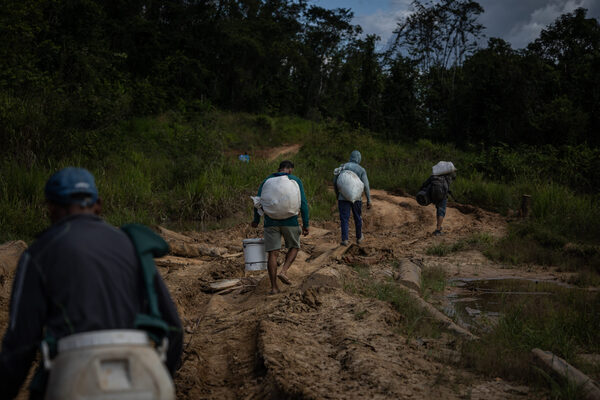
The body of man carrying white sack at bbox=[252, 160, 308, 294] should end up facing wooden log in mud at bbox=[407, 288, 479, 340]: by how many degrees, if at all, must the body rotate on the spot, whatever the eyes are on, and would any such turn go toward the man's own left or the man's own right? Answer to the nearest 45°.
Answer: approximately 135° to the man's own right

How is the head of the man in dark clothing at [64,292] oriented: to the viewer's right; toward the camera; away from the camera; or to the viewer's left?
away from the camera

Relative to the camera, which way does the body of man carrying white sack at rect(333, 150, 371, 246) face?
away from the camera

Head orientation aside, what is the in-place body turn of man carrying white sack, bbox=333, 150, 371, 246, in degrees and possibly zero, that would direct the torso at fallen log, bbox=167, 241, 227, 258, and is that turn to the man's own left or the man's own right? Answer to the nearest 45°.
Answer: approximately 90° to the man's own left

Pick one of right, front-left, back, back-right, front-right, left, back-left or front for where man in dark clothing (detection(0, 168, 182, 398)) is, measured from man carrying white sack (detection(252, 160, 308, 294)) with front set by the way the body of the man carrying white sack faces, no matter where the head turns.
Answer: back

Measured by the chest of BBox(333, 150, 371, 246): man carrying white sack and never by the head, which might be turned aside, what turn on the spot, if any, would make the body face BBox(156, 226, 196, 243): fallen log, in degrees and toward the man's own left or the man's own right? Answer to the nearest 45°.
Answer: approximately 90° to the man's own left

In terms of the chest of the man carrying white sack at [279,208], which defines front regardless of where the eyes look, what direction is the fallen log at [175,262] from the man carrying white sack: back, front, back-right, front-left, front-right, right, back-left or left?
front-left

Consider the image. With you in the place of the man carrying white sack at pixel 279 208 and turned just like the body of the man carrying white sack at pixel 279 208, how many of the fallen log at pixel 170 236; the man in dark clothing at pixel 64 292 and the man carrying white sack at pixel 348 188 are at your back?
1

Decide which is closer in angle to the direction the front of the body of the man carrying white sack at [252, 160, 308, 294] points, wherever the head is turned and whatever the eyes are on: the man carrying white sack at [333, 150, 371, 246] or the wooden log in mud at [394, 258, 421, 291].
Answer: the man carrying white sack

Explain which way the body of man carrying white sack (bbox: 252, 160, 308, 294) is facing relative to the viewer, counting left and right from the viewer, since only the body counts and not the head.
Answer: facing away from the viewer

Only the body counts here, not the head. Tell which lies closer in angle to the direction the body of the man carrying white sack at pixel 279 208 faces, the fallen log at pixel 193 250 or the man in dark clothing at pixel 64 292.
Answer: the fallen log

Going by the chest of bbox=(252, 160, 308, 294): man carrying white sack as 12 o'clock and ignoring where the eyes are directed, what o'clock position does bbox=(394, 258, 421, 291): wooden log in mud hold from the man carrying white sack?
The wooden log in mud is roughly at 2 o'clock from the man carrying white sack.

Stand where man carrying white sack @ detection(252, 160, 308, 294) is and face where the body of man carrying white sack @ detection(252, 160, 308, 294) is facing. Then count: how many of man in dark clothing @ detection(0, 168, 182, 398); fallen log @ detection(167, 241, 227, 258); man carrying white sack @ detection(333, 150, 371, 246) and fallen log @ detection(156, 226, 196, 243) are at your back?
1
